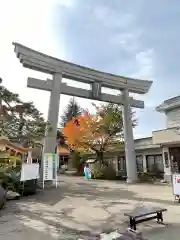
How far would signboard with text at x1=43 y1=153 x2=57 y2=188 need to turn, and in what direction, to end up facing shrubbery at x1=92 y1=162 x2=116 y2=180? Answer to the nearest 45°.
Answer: approximately 135° to its left

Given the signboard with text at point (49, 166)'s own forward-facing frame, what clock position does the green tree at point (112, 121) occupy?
The green tree is roughly at 7 o'clock from the signboard with text.

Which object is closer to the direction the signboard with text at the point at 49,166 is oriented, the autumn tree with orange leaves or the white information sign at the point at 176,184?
the white information sign

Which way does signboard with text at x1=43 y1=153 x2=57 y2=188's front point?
toward the camera

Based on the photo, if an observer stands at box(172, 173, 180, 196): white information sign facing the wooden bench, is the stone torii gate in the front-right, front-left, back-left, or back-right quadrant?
back-right

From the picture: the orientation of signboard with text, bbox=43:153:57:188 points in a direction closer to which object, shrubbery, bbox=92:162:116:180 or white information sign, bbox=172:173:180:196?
the white information sign

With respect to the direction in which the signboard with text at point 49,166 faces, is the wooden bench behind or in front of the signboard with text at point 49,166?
in front

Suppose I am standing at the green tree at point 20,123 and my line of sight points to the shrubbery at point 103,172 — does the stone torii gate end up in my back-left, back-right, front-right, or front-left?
front-right
